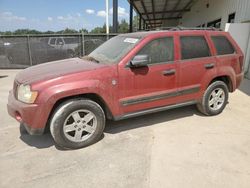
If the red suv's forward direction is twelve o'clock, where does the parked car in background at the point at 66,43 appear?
The parked car in background is roughly at 4 o'clock from the red suv.

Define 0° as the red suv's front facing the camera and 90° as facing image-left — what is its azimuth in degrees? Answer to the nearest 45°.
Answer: approximately 45°

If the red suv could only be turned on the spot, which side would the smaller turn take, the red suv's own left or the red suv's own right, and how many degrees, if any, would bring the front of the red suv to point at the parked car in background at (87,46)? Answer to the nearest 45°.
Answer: approximately 135° to the red suv's own right

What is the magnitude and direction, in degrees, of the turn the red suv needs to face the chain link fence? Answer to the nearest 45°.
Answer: approximately 90° to its right
